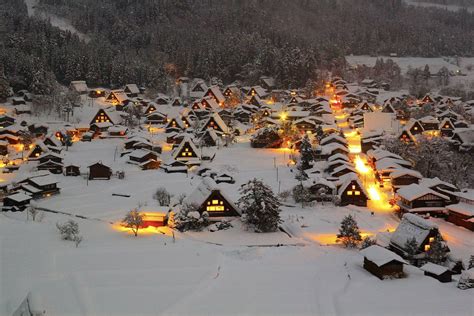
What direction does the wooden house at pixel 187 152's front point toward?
toward the camera

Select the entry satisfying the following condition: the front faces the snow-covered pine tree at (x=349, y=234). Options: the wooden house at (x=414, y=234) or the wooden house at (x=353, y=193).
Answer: the wooden house at (x=353, y=193)

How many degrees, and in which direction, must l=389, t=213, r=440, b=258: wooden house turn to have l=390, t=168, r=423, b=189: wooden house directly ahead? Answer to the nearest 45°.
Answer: approximately 135° to its left

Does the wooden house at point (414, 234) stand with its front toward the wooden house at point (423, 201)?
no

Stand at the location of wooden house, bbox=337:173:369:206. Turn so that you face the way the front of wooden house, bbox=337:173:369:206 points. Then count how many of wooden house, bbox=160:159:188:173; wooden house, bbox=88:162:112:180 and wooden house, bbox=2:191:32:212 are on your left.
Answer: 0

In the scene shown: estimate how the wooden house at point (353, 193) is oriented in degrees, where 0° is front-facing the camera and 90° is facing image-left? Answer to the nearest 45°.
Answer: approximately 0°

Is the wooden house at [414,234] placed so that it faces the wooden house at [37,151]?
no

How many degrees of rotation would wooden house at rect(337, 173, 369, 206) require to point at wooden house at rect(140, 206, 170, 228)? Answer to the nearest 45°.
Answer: approximately 45° to its right

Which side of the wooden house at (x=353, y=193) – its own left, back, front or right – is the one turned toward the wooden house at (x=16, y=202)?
right

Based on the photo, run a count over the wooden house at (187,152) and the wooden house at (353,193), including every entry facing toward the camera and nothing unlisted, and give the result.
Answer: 2

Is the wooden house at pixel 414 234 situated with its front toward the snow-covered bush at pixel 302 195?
no

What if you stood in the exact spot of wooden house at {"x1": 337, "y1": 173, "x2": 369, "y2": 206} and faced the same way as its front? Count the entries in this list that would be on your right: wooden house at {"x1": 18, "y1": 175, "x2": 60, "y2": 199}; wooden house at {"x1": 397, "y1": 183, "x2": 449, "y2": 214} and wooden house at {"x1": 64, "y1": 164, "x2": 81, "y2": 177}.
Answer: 2

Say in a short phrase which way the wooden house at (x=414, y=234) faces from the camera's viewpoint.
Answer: facing the viewer and to the right of the viewer

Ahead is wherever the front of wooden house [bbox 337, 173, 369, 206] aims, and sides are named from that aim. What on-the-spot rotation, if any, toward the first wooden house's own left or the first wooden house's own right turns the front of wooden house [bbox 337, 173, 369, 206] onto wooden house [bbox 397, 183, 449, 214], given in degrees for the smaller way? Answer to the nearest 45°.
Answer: approximately 90° to the first wooden house's own left

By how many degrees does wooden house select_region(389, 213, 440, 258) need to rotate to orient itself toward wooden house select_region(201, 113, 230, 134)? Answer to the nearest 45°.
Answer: approximately 180°

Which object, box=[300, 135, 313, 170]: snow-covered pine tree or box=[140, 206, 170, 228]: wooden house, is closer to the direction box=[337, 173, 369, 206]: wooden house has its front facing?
the wooden house

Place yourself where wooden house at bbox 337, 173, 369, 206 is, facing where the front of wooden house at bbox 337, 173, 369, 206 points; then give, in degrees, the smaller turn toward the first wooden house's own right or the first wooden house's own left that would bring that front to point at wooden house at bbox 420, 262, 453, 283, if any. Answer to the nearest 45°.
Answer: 0° — it already faces it
